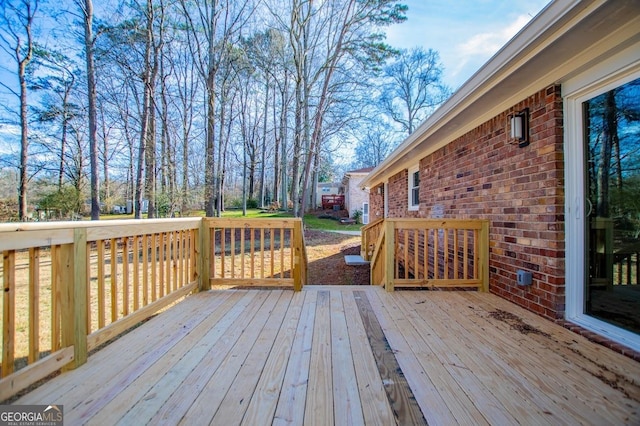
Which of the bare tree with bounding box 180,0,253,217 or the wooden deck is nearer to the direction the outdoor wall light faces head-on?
the wooden deck

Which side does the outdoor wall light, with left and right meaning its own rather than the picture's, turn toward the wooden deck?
front

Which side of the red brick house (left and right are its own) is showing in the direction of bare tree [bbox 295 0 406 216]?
left

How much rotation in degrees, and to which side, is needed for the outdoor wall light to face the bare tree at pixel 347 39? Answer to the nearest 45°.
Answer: approximately 90° to its right

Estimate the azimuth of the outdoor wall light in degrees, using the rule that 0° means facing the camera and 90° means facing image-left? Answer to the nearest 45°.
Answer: approximately 45°

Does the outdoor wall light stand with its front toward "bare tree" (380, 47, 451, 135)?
no
